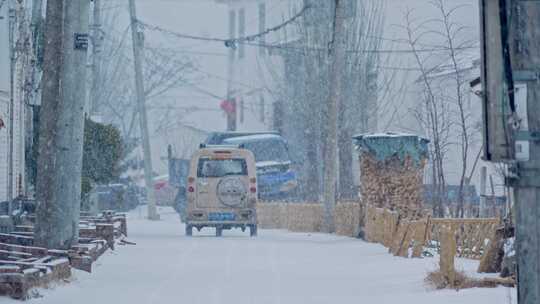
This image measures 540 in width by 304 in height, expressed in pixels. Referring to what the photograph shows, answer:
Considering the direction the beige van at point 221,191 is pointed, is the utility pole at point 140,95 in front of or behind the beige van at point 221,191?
in front

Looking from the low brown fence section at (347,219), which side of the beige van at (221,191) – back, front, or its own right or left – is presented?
right

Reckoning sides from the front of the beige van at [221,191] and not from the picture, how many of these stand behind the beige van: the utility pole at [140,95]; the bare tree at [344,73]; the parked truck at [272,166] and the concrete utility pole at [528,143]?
1

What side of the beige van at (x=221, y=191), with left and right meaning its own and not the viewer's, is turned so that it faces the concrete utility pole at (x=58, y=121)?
back

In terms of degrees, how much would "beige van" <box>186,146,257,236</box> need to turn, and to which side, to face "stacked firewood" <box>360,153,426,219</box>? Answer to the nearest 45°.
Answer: approximately 135° to its right

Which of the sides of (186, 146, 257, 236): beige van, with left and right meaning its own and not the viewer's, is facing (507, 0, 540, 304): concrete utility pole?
back

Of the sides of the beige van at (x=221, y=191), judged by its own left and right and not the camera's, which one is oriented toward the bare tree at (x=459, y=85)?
right

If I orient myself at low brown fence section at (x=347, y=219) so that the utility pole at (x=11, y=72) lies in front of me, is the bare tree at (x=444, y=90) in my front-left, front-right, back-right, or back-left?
back-right

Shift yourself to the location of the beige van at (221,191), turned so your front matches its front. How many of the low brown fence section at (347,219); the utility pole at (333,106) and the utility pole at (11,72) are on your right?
2

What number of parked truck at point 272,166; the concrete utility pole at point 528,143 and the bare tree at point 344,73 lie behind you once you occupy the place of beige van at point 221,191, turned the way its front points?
1

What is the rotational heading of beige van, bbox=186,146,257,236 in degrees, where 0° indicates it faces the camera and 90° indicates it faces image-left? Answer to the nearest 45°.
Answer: approximately 180°

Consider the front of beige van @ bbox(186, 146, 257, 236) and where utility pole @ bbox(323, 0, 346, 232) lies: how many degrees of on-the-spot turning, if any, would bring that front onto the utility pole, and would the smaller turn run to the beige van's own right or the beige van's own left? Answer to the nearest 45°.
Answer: approximately 90° to the beige van's own right

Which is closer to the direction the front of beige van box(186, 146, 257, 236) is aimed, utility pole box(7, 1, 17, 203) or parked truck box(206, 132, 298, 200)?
the parked truck
